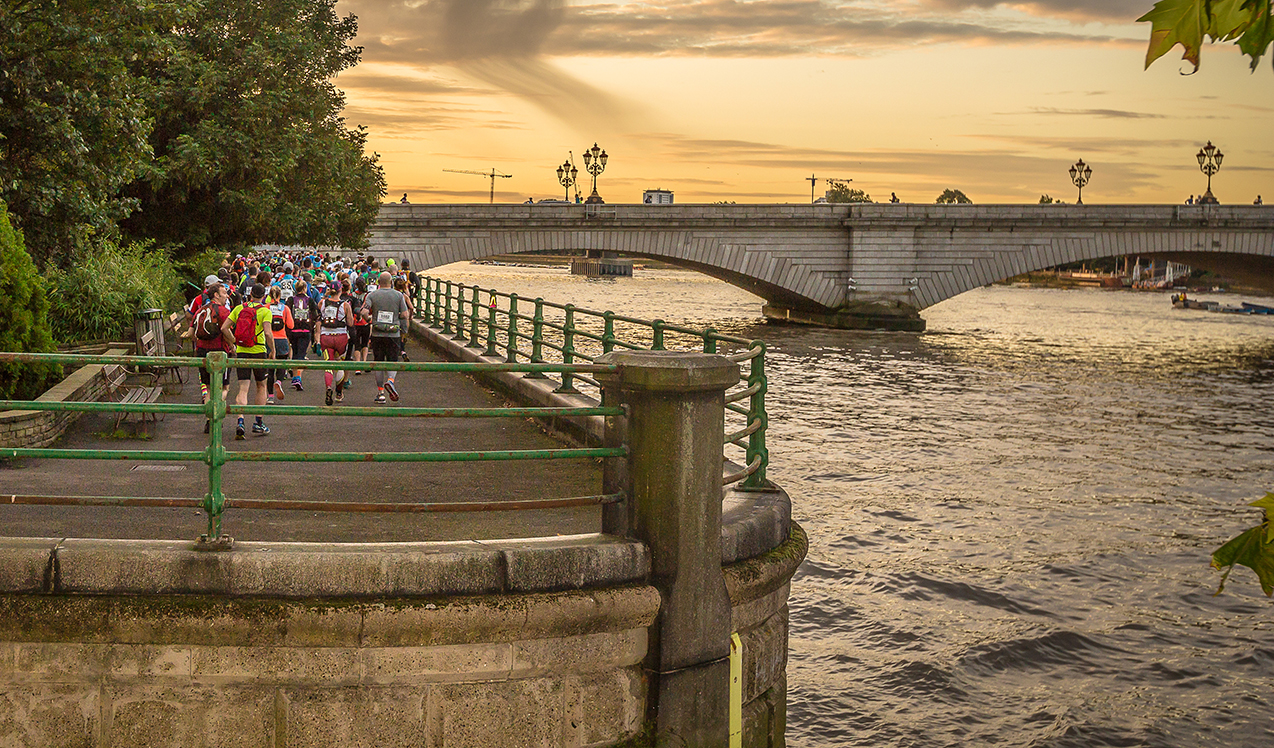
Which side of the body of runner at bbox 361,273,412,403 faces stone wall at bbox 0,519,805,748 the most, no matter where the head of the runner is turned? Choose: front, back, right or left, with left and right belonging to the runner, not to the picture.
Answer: back

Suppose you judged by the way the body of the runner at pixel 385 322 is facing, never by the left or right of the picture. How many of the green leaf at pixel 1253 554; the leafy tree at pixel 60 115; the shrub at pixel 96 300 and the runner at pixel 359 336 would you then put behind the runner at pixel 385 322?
1

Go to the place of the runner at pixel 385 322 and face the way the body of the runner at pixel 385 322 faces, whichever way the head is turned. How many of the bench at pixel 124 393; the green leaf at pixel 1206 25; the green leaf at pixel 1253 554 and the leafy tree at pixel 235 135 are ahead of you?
1

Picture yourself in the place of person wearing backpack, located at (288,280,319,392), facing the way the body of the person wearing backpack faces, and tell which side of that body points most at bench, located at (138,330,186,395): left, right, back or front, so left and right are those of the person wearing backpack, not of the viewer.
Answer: left

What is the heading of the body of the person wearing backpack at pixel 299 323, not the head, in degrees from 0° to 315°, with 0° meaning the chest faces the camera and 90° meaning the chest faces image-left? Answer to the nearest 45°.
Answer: approximately 180°

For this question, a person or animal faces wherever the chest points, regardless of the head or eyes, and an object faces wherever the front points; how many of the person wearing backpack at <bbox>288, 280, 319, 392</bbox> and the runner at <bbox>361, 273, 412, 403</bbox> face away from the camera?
2

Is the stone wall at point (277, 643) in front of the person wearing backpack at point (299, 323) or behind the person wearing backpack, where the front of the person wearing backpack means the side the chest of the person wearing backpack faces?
behind

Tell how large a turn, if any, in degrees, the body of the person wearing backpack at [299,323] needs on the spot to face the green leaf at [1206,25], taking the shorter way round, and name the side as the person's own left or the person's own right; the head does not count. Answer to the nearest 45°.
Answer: approximately 180°

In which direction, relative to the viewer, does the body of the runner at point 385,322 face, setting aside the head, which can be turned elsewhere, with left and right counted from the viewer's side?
facing away from the viewer

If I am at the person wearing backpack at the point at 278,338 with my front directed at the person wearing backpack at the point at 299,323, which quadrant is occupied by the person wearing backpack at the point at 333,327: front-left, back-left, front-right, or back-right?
front-right

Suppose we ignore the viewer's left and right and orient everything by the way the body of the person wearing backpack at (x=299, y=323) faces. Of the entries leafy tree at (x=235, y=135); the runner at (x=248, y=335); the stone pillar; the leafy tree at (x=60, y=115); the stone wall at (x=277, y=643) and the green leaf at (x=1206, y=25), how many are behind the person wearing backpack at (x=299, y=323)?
4

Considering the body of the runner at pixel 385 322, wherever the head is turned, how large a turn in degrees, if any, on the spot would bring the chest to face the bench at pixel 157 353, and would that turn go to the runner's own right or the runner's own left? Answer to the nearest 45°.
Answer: approximately 90° to the runner's own left

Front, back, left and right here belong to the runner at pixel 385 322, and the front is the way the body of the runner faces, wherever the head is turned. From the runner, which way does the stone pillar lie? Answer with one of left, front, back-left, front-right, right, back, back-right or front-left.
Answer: back
